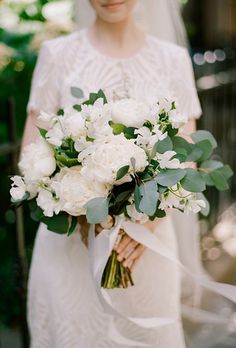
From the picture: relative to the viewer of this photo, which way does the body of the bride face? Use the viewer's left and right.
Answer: facing the viewer
